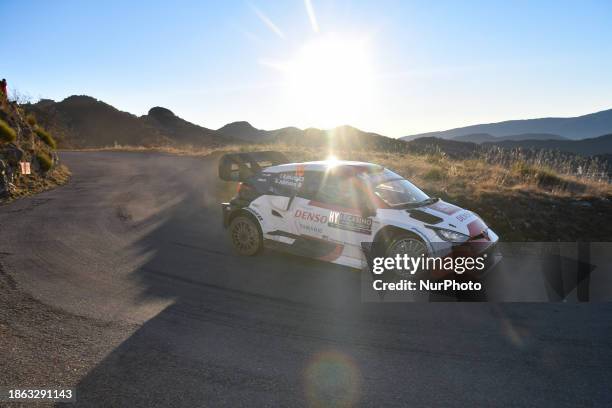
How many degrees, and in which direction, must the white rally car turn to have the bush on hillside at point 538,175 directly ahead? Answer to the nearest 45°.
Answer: approximately 90° to its left

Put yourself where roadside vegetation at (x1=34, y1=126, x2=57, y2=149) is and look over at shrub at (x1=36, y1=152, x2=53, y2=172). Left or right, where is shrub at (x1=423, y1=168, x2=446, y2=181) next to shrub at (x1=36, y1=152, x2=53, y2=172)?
left

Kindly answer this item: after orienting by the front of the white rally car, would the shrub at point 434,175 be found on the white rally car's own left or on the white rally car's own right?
on the white rally car's own left

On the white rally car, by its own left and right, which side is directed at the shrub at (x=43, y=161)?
back

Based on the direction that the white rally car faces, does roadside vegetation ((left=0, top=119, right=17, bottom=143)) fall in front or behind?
behind

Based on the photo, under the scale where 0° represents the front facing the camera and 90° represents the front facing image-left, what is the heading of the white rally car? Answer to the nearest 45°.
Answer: approximately 315°

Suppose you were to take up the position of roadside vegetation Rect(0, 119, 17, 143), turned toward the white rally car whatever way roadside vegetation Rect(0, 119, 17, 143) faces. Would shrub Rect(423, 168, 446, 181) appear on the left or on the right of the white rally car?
left

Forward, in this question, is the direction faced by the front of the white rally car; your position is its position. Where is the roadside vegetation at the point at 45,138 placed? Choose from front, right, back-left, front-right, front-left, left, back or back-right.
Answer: back
